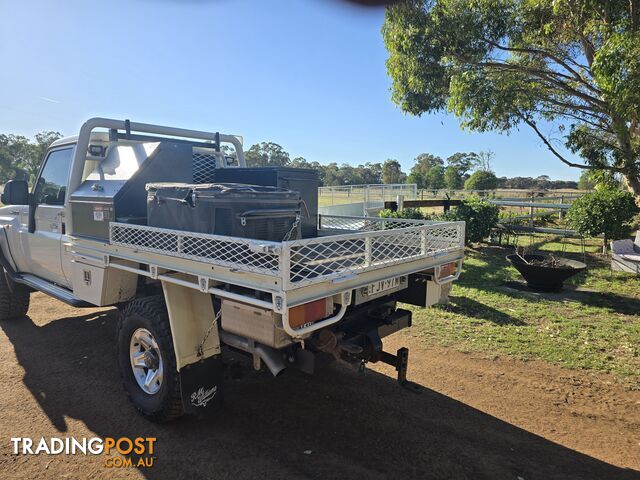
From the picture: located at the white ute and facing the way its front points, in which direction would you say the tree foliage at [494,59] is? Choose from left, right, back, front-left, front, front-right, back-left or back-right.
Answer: right

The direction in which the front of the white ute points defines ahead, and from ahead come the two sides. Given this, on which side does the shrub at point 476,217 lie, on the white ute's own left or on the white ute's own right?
on the white ute's own right

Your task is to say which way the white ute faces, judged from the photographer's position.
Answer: facing away from the viewer and to the left of the viewer

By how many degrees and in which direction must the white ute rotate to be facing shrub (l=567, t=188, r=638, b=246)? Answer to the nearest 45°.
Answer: approximately 90° to its right

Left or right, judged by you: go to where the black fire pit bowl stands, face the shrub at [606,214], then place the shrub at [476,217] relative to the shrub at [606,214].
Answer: left

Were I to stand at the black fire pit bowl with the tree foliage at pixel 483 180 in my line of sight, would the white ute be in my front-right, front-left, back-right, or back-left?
back-left

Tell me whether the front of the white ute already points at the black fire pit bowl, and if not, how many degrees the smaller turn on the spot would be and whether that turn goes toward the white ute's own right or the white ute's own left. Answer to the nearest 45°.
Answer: approximately 90° to the white ute's own right

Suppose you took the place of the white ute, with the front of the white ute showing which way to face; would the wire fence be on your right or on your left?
on your right

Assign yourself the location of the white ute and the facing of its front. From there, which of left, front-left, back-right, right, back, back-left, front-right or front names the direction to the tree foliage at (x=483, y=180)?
right
